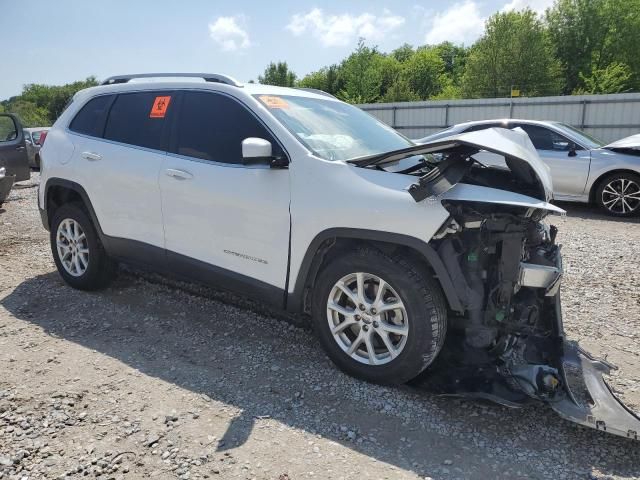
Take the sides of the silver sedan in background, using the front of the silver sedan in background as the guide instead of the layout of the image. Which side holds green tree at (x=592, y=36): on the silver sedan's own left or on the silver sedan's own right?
on the silver sedan's own left

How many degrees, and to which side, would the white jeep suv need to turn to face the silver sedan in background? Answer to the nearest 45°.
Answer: approximately 90° to its left

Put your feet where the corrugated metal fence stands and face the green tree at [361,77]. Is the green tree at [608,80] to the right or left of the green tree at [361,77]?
right

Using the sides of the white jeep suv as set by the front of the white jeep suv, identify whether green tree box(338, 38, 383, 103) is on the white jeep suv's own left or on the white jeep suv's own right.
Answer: on the white jeep suv's own left

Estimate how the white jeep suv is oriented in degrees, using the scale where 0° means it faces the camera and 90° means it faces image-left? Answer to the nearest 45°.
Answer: approximately 315°

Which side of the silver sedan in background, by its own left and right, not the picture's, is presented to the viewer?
right

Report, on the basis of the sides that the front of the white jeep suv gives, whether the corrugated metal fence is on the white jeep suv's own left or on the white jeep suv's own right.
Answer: on the white jeep suv's own left

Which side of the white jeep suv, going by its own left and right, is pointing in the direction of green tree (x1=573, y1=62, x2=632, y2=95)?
left

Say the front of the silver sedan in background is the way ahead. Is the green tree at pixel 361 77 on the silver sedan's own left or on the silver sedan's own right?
on the silver sedan's own left

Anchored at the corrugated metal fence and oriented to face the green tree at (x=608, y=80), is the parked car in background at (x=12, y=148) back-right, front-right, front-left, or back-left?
back-left

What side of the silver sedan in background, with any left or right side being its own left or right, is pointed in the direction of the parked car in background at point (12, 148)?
back
